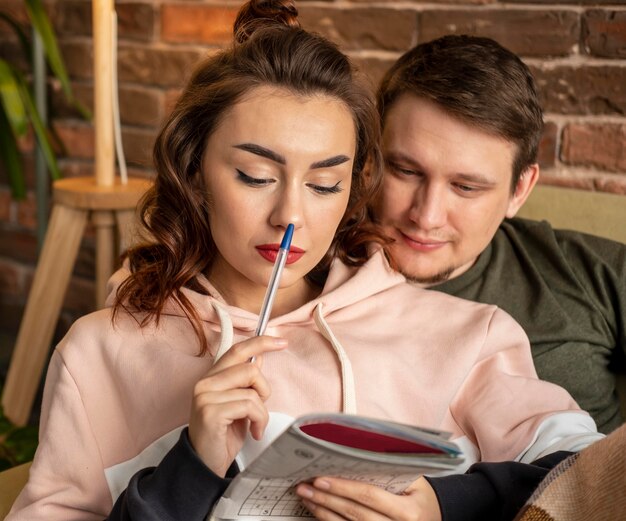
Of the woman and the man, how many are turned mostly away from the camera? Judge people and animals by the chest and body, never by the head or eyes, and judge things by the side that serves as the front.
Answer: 0

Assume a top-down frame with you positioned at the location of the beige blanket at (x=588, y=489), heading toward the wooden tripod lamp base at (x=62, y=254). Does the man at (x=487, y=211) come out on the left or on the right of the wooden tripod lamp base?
right

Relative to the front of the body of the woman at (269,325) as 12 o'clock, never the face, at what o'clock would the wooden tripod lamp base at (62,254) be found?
The wooden tripod lamp base is roughly at 5 o'clock from the woman.

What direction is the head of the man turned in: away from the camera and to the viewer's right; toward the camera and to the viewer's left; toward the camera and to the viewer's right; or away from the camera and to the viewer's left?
toward the camera and to the viewer's left

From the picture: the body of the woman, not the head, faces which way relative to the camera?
toward the camera

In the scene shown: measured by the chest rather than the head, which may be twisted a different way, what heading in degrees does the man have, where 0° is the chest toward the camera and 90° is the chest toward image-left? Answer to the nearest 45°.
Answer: approximately 45°

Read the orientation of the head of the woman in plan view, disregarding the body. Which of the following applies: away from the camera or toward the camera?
toward the camera

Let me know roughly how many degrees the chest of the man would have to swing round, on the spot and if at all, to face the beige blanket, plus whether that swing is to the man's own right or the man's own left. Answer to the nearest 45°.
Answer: approximately 45° to the man's own left
